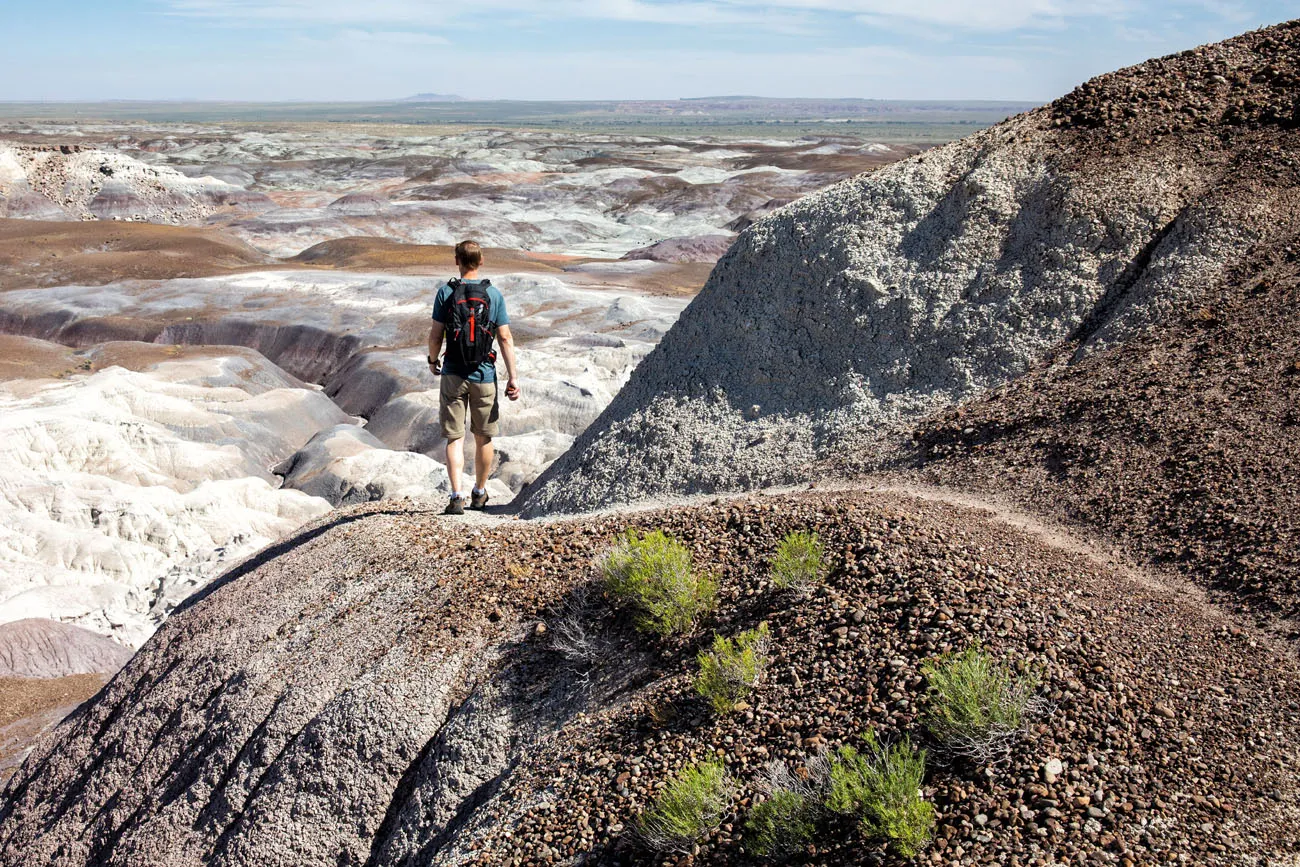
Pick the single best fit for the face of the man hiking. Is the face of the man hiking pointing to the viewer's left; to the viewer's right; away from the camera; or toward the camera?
away from the camera

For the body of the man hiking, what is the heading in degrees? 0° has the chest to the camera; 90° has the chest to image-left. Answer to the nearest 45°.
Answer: approximately 180°

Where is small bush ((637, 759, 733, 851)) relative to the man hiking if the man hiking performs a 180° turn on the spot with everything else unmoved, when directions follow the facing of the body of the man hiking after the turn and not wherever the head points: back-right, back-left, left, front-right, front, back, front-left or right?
front

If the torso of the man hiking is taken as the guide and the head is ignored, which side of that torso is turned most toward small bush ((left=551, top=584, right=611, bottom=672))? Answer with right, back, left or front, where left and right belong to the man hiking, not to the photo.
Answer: back

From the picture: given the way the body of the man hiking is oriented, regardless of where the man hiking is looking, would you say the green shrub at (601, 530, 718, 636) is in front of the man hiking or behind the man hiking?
behind

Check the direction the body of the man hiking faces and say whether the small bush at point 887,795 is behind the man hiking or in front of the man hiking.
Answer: behind

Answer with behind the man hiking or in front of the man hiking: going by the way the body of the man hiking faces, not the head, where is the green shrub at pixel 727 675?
behind

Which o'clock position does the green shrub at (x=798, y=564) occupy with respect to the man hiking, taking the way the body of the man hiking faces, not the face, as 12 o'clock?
The green shrub is roughly at 5 o'clock from the man hiking.

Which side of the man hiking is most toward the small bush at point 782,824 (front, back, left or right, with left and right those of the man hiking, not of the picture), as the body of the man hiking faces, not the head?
back
